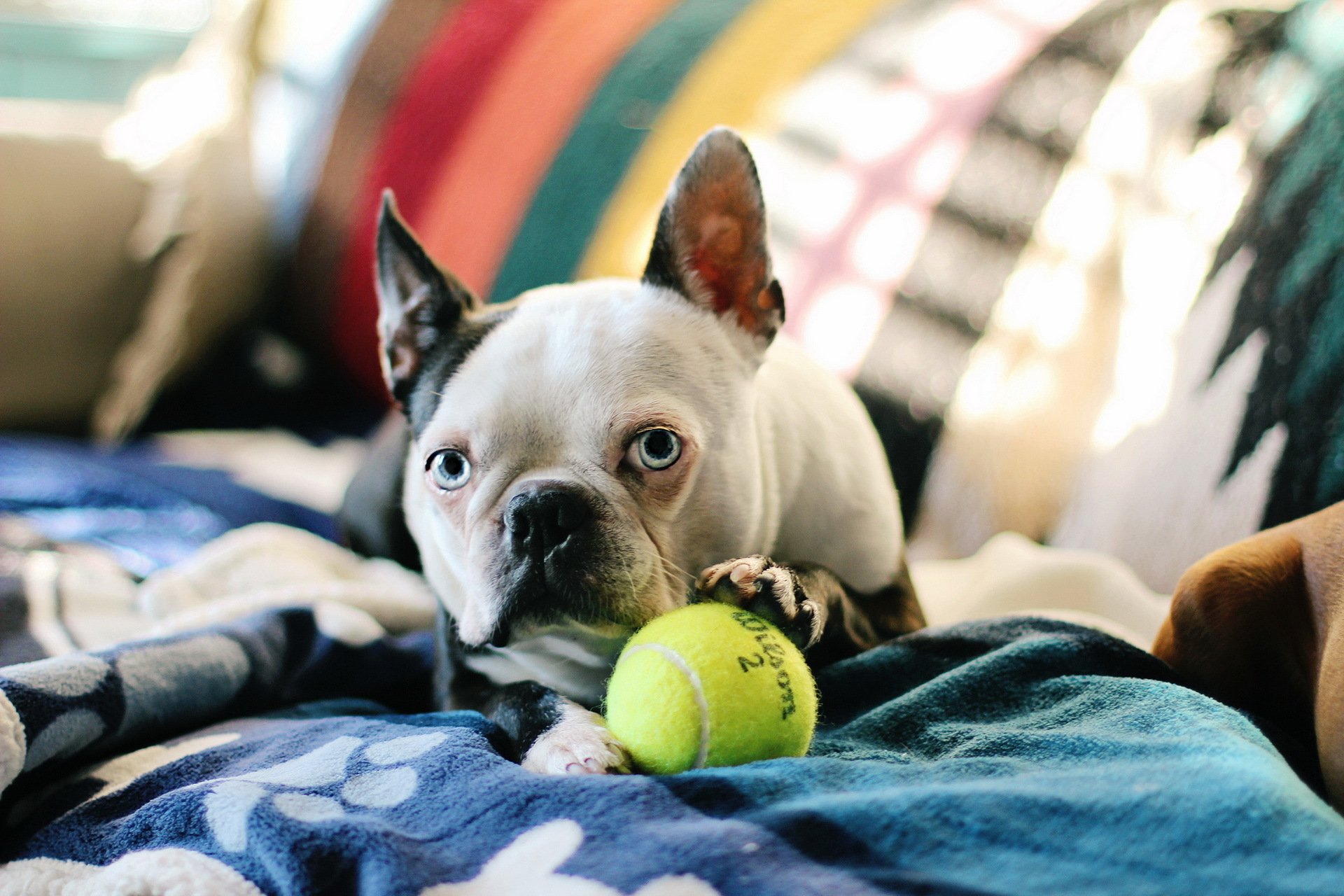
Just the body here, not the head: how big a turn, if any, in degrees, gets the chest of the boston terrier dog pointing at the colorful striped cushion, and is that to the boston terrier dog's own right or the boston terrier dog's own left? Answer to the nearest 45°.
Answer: approximately 180°

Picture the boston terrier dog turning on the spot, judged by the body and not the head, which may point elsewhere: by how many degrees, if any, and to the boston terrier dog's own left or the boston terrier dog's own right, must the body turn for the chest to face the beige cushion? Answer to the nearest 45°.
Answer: approximately 135° to the boston terrier dog's own right

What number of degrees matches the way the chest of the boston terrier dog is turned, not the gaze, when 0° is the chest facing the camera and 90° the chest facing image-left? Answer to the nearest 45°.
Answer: approximately 0°
